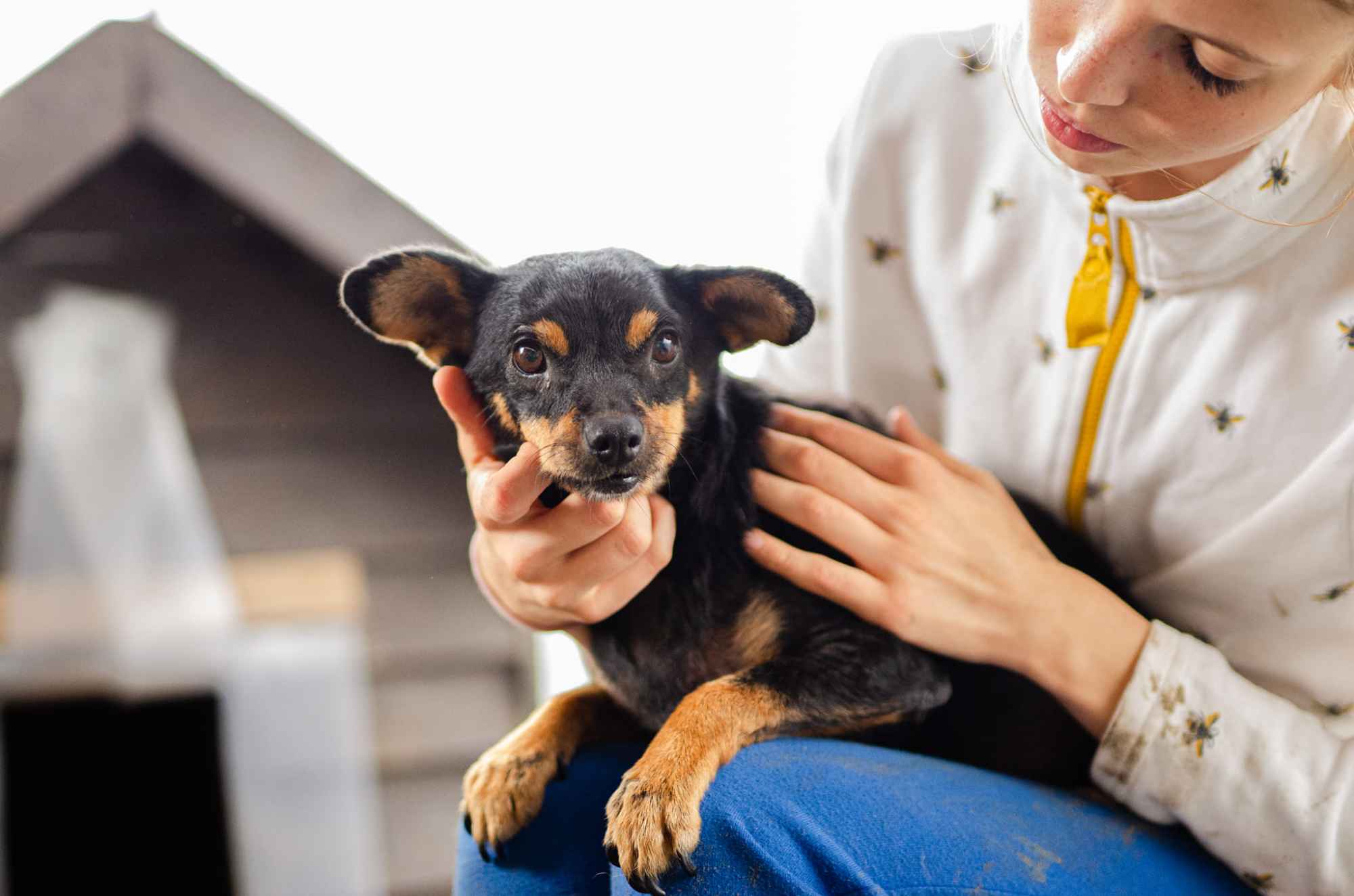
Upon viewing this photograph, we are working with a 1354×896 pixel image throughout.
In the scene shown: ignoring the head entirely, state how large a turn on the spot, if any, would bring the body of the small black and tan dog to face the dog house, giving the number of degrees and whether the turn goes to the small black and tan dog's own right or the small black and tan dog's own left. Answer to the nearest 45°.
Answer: approximately 90° to the small black and tan dog's own right

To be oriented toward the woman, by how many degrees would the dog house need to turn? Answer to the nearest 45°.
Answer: approximately 45° to its left

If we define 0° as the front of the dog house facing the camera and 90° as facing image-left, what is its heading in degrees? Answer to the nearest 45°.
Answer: approximately 0°

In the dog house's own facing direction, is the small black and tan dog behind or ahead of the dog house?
ahead

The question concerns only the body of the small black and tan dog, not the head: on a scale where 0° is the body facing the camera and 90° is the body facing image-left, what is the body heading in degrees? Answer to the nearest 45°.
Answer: approximately 45°

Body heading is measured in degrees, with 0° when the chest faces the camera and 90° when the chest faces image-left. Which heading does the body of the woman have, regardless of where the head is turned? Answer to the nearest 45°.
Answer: approximately 45°
